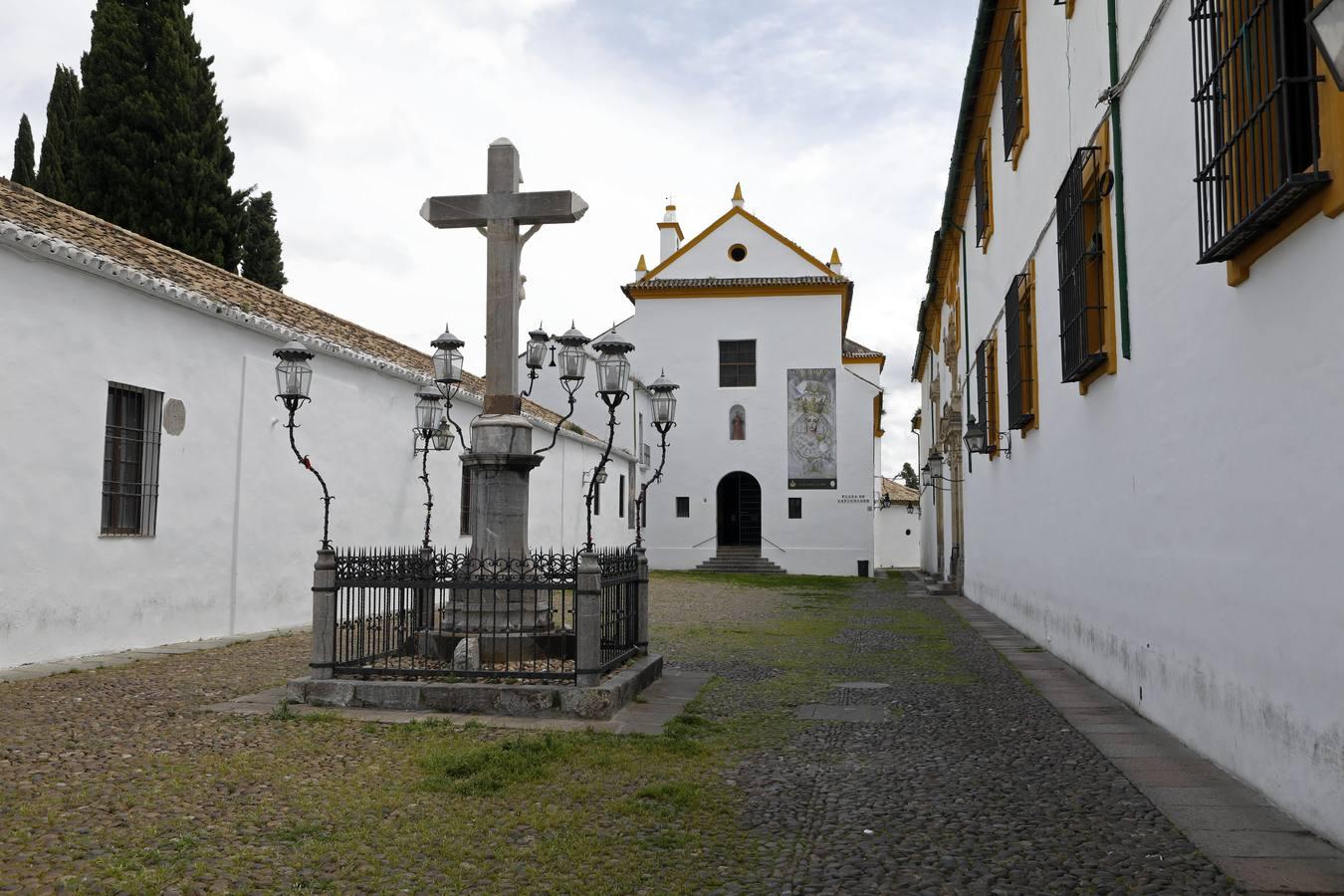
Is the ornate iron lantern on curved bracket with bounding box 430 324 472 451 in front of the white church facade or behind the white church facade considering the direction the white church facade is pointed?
in front

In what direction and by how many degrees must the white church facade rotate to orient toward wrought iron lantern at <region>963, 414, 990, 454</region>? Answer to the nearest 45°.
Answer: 0° — it already faces it

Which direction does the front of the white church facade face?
toward the camera

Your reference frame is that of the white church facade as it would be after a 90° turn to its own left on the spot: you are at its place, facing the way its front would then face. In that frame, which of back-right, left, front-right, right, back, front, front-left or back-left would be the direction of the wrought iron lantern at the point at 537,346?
right

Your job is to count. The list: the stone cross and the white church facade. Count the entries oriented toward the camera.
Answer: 1

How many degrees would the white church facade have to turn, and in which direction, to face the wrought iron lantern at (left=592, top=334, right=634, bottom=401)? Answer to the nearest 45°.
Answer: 0° — it already faces it

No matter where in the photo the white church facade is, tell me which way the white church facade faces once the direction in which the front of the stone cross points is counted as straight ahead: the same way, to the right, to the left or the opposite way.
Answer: the opposite way

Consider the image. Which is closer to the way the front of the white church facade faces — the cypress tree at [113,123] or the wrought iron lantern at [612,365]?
the wrought iron lantern

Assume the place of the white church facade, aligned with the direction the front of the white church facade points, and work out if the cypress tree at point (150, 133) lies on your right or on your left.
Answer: on your right

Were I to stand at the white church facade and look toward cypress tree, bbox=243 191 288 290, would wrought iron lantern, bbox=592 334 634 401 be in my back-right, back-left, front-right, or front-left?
front-left

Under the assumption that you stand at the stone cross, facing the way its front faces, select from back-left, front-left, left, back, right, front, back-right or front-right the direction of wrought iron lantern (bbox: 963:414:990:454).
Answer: front-right

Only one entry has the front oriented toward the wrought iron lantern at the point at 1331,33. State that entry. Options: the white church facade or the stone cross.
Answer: the white church facade

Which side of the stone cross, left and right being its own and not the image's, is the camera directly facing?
back
